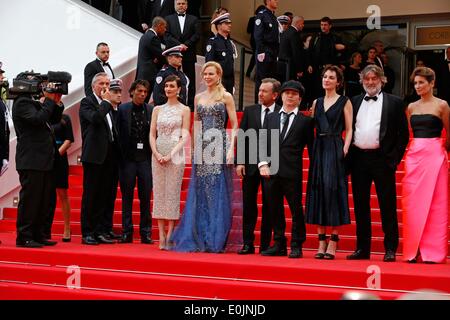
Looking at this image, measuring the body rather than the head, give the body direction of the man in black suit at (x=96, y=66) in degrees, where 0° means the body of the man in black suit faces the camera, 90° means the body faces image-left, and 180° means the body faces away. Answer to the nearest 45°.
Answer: approximately 315°

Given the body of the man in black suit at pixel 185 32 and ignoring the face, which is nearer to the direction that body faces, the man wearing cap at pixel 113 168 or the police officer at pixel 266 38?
the man wearing cap
